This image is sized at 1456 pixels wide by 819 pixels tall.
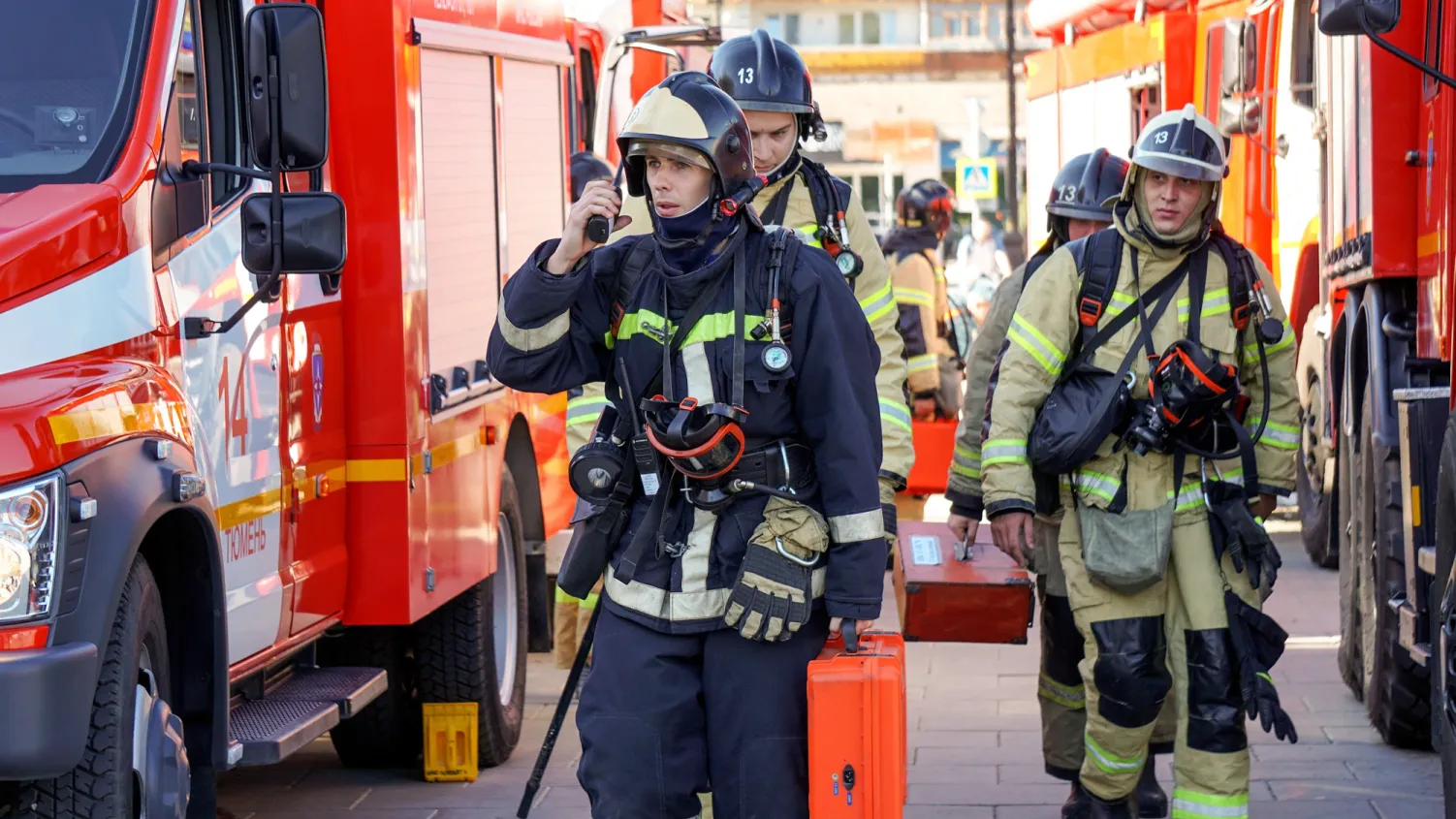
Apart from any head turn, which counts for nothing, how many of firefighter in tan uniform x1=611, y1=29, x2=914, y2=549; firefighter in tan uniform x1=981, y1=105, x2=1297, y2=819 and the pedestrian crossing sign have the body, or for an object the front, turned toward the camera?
3

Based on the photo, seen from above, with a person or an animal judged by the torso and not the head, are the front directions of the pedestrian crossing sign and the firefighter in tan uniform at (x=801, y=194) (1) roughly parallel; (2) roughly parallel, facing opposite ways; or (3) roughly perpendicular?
roughly parallel

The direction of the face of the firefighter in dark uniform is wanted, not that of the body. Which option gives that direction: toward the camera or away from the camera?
toward the camera

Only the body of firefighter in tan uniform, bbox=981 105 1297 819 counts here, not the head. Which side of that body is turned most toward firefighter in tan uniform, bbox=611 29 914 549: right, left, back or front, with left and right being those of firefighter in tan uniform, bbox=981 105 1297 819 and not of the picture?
right

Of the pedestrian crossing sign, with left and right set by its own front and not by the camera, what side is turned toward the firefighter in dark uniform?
front

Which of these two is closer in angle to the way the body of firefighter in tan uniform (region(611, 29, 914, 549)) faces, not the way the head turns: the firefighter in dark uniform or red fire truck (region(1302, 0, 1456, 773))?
the firefighter in dark uniform

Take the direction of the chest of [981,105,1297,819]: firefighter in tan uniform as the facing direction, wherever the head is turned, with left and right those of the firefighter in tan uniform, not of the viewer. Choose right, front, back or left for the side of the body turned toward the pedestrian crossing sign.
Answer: back

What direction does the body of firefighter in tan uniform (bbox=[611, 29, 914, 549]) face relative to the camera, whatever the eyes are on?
toward the camera

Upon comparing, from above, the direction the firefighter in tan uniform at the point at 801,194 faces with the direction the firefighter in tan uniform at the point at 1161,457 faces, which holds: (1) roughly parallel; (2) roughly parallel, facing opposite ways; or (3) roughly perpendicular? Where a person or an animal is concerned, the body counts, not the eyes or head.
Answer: roughly parallel

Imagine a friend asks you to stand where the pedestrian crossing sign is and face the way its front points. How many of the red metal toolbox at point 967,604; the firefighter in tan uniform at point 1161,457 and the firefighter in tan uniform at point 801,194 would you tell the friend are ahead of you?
3

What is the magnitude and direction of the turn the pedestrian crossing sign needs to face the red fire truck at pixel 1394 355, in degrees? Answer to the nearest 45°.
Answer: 0° — it already faces it

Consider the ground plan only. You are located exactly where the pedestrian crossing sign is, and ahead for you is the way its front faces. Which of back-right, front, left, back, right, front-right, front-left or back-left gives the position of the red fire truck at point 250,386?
front

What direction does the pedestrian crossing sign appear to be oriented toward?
toward the camera

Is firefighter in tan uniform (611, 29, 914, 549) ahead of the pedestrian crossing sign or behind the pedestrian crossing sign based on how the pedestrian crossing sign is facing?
ahead
